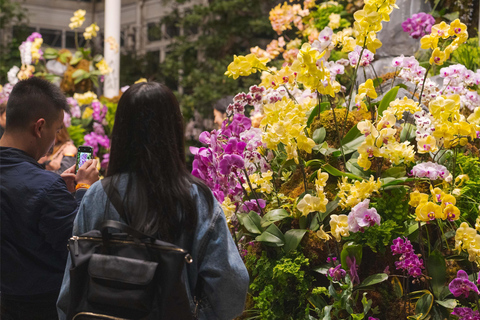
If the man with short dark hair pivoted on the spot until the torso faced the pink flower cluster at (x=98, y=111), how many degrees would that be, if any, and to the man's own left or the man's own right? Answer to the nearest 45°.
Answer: approximately 45° to the man's own left

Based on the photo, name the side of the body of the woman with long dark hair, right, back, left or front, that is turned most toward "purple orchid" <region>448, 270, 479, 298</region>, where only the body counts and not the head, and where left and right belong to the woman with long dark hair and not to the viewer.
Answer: right

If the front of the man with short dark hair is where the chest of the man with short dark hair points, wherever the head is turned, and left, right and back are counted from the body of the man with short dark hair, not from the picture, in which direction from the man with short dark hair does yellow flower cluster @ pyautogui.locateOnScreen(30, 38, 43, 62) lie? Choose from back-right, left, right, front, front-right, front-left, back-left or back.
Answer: front-left

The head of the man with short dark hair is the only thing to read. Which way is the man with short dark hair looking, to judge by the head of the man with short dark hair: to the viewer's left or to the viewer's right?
to the viewer's right

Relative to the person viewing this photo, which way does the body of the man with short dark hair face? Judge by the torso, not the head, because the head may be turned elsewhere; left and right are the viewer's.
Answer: facing away from the viewer and to the right of the viewer

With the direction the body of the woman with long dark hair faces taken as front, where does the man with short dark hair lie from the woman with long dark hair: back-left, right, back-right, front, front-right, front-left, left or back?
front-left

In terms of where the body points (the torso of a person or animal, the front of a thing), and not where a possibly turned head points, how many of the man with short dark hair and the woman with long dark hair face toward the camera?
0

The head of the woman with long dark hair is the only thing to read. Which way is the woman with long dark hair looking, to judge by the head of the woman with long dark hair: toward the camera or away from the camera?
away from the camera

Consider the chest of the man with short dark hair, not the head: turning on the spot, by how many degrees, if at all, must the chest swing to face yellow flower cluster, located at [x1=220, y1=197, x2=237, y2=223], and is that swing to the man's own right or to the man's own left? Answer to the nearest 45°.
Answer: approximately 45° to the man's own right

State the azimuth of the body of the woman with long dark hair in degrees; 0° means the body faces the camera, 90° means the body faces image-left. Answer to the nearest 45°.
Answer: approximately 180°

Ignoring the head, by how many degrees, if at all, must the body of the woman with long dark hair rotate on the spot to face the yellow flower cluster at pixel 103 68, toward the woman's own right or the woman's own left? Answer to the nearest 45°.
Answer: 0° — they already face it

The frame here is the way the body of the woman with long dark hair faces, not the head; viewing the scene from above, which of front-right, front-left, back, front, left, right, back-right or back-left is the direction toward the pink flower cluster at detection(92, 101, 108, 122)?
front

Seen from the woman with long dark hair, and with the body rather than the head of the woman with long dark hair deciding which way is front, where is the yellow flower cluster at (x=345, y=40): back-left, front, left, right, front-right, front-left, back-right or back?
front-right

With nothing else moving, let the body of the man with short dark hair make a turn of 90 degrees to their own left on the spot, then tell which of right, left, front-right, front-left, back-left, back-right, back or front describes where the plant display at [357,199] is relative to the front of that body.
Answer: back-right
